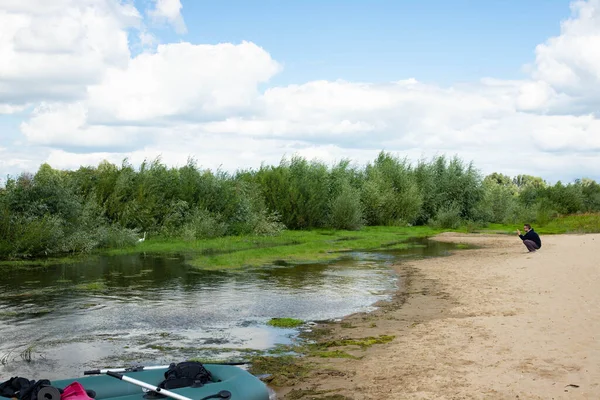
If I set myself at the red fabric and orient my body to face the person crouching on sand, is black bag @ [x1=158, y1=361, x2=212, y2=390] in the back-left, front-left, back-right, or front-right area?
front-right

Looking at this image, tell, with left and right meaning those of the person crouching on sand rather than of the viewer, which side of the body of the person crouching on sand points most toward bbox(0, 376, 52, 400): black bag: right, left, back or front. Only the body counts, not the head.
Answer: left

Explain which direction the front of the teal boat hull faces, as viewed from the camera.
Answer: facing to the right of the viewer

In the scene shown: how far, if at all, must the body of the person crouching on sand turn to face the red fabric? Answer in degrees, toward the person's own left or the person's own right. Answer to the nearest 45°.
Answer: approximately 90° to the person's own left

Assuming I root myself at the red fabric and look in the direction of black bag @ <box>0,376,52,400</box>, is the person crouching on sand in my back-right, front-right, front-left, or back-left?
back-right

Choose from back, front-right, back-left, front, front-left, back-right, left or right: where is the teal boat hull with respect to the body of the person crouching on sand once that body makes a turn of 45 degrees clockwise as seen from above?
back-left

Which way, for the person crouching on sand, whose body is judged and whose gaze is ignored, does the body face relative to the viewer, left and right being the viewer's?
facing to the left of the viewer
